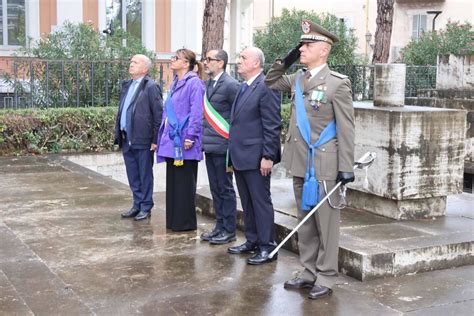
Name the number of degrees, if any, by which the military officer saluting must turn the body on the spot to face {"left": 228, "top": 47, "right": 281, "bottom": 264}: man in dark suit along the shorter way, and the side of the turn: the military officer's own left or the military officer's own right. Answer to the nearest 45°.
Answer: approximately 90° to the military officer's own right

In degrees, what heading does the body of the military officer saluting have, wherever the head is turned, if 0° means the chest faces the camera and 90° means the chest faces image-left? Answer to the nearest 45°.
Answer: approximately 45°

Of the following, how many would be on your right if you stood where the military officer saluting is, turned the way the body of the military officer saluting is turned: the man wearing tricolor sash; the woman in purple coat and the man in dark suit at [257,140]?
3

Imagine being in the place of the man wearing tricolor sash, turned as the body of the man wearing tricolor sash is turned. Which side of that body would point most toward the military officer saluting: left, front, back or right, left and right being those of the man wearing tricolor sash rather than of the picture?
left

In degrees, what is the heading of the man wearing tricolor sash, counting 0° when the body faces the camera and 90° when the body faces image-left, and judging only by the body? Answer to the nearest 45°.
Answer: approximately 45°

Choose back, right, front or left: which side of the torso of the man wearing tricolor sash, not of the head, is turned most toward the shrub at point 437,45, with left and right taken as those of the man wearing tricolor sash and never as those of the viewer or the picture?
back

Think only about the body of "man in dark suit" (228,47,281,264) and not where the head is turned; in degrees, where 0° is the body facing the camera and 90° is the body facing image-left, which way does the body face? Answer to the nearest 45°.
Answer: approximately 45°
